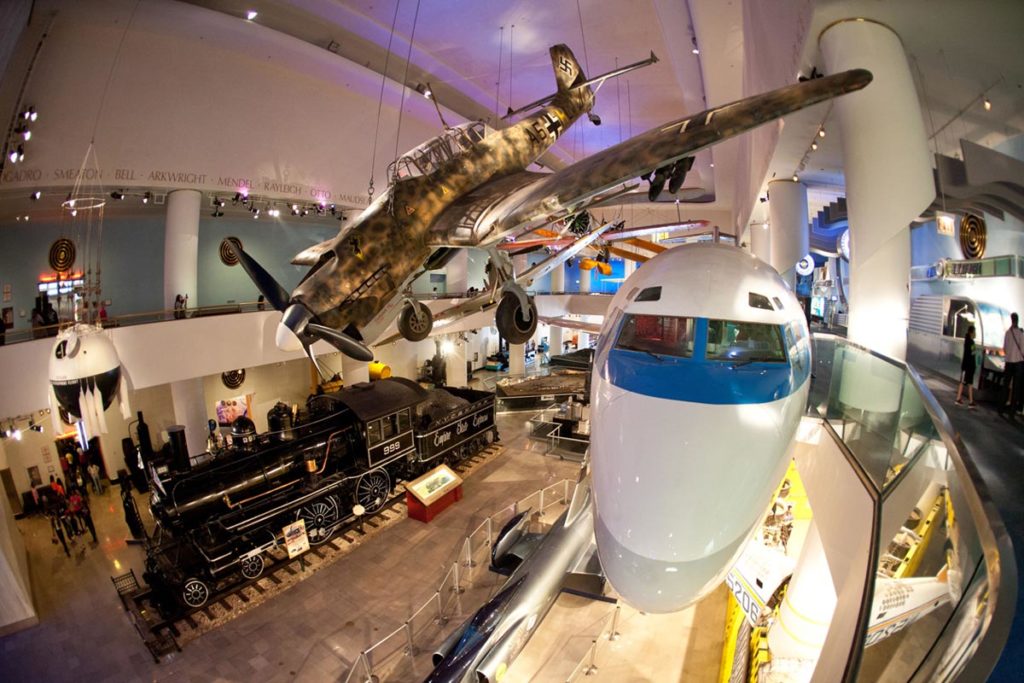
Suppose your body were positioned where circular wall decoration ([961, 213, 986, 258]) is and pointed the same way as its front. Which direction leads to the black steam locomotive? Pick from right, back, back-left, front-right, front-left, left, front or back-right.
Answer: front

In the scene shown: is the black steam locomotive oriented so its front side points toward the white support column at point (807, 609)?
no

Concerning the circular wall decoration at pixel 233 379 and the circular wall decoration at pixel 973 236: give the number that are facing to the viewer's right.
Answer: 0

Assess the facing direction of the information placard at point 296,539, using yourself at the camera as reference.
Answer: facing the viewer and to the right of the viewer

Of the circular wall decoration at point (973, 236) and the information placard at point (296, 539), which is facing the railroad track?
the circular wall decoration

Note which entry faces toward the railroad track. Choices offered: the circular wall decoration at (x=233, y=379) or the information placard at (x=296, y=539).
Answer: the circular wall decoration

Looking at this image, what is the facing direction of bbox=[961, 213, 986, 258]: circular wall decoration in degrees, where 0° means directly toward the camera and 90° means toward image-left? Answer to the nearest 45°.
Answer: approximately 45°

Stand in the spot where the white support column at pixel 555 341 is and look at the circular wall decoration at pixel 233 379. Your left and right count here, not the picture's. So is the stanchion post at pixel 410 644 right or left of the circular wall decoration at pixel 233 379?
left

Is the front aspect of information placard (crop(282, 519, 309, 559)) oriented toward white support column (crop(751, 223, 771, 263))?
no

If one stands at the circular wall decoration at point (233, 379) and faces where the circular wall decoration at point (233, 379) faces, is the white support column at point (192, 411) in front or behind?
in front

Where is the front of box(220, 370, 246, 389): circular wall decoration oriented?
toward the camera

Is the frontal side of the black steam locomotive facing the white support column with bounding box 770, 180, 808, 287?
no

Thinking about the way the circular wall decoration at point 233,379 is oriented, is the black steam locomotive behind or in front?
in front

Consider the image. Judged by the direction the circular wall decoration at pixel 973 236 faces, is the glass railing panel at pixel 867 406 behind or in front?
in front

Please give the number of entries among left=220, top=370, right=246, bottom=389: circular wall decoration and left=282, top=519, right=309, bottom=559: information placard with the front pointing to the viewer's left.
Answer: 0
